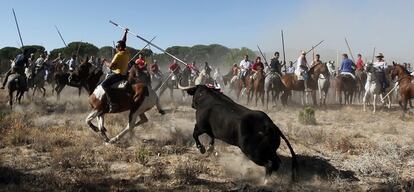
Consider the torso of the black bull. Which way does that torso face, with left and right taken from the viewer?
facing away from the viewer and to the left of the viewer

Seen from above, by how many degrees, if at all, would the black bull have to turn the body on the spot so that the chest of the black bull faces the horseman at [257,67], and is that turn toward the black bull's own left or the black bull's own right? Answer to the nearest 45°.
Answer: approximately 45° to the black bull's own right

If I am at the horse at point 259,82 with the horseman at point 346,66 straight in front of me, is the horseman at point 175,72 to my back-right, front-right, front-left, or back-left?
back-left

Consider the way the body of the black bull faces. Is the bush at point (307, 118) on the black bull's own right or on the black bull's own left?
on the black bull's own right

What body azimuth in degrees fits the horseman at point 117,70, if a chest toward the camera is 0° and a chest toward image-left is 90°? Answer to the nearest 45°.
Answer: approximately 90°
